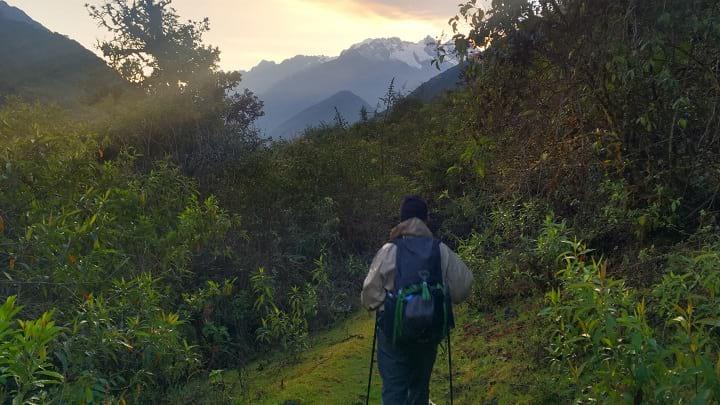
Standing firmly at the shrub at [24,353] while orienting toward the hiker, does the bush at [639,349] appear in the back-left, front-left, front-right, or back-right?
front-right

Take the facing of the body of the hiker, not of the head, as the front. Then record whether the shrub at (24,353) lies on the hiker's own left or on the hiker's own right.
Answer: on the hiker's own left

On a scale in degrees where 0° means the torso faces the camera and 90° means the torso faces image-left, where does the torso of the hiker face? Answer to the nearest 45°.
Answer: approximately 180°

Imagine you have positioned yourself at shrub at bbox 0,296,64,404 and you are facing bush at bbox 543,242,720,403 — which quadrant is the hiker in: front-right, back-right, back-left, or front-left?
front-left

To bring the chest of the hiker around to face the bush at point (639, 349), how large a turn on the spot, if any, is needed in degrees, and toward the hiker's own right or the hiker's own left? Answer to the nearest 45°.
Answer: approximately 135° to the hiker's own right
